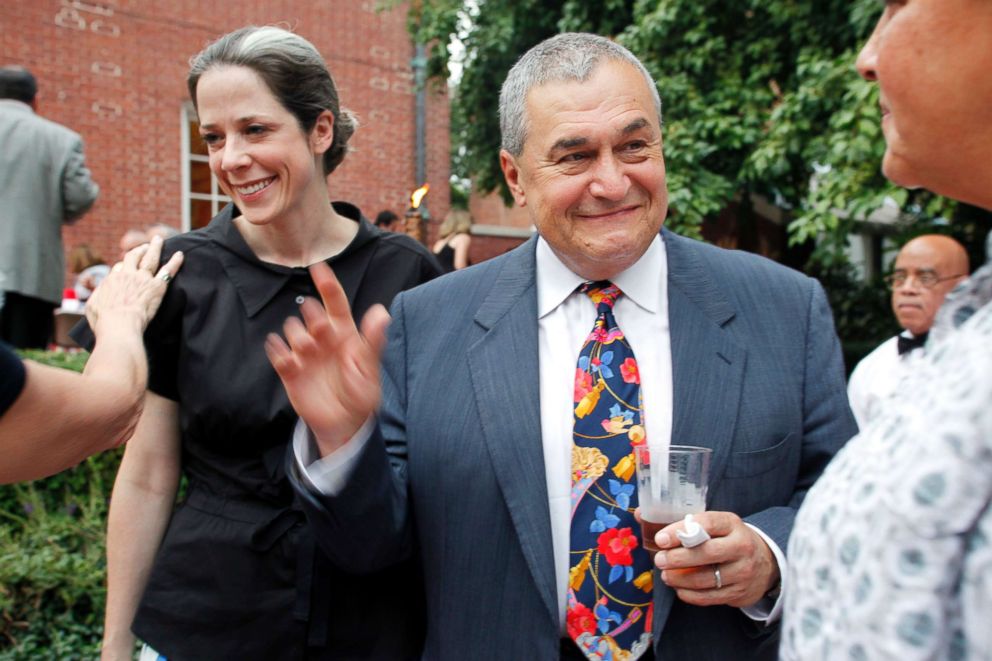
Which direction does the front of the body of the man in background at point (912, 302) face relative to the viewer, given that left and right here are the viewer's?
facing the viewer and to the left of the viewer

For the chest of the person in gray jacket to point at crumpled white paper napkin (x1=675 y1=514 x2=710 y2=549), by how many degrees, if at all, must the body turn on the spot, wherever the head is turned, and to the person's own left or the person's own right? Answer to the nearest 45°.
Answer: approximately 180°

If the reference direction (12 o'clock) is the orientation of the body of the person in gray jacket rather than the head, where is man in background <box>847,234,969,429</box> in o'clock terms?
The man in background is roughly at 4 o'clock from the person in gray jacket.

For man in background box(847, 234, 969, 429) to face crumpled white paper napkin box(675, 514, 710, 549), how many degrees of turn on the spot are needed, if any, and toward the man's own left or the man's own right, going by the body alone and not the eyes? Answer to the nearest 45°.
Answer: approximately 45° to the man's own left

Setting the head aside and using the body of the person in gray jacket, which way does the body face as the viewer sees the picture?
away from the camera

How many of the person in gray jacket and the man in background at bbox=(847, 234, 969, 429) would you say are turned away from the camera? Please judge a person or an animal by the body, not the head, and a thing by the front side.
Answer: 1

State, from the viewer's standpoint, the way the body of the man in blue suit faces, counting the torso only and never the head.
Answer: toward the camera

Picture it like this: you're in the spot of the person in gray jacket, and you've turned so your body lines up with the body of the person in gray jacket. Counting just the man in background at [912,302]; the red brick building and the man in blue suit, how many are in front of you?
1

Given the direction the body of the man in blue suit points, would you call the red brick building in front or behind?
behind

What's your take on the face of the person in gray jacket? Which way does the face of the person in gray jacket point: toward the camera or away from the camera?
away from the camera

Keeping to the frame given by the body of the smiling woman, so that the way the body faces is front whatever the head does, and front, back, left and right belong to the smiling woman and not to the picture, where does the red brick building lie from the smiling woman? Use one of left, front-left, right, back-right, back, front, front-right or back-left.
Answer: back

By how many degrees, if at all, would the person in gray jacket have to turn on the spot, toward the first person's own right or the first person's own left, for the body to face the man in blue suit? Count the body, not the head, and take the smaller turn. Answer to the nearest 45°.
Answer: approximately 180°

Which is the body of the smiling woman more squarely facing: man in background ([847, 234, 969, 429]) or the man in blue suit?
the man in blue suit

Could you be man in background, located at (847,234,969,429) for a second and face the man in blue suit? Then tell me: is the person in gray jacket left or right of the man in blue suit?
right
